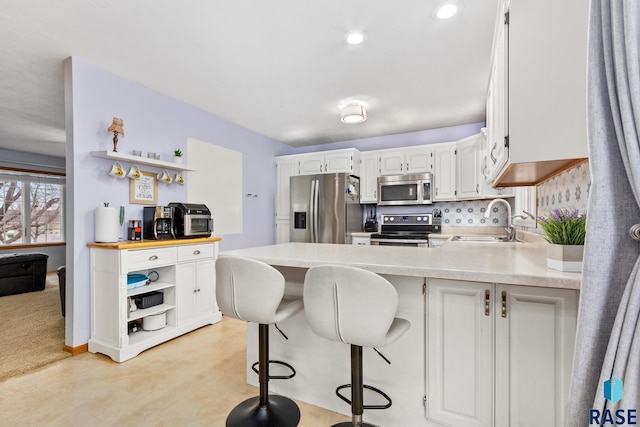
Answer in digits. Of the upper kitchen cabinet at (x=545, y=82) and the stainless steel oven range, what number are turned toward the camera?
1

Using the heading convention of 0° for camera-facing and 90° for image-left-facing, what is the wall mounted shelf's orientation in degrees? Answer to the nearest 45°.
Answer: approximately 315°

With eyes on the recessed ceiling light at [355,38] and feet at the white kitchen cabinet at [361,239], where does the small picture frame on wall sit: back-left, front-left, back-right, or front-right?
front-right

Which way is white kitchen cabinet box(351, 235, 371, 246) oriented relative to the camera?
toward the camera

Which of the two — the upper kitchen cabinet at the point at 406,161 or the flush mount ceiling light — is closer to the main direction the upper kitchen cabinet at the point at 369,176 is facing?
the flush mount ceiling light

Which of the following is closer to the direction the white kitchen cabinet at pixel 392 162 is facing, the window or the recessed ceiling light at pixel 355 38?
the recessed ceiling light

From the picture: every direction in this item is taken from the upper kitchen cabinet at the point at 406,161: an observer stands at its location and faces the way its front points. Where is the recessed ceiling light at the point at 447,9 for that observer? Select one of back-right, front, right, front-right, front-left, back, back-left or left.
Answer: front

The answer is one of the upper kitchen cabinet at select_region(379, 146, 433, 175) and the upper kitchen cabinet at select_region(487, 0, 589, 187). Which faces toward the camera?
the upper kitchen cabinet at select_region(379, 146, 433, 175)

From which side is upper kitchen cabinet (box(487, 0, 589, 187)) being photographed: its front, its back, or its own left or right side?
left

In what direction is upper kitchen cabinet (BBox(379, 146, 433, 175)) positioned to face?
toward the camera

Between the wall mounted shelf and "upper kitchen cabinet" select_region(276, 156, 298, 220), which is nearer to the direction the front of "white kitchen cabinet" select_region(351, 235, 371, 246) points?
the wall mounted shelf

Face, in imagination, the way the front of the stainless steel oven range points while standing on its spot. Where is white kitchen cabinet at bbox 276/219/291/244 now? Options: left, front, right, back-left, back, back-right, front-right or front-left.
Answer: right

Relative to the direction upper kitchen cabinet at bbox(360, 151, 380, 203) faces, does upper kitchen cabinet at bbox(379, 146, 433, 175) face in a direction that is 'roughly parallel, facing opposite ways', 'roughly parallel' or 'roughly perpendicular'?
roughly parallel
